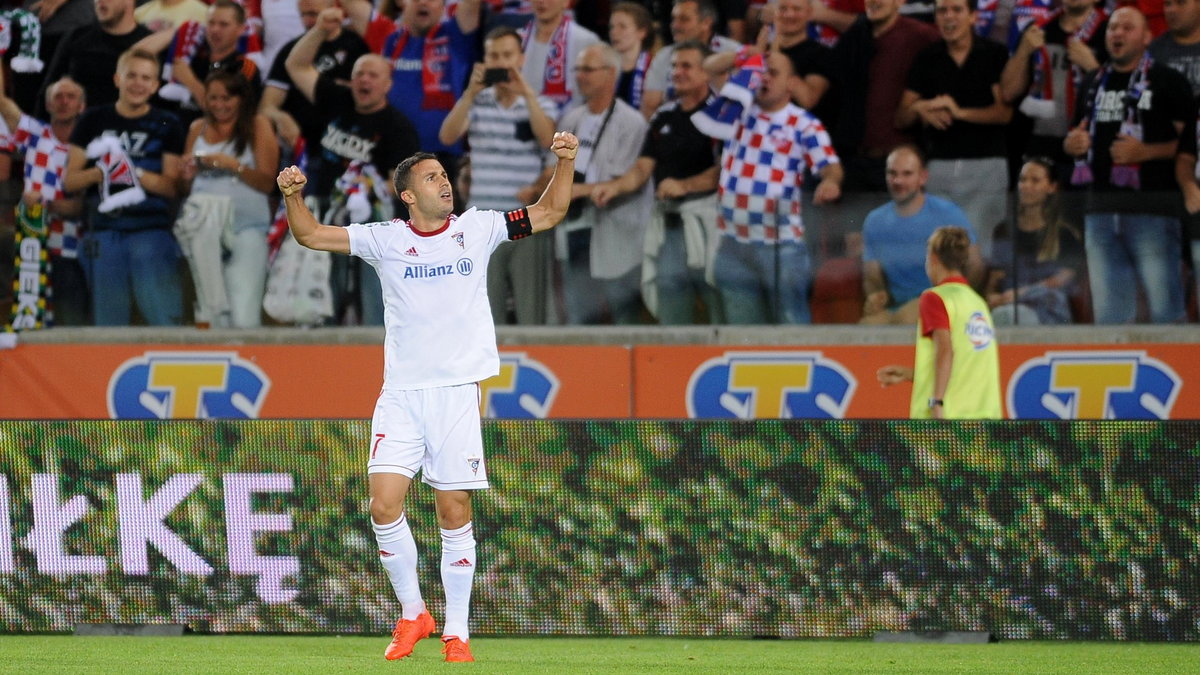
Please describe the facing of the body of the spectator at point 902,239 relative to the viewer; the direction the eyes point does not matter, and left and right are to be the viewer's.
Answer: facing the viewer

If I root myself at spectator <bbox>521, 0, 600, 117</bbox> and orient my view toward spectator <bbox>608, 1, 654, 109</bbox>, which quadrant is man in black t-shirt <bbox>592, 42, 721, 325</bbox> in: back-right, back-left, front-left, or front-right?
front-right

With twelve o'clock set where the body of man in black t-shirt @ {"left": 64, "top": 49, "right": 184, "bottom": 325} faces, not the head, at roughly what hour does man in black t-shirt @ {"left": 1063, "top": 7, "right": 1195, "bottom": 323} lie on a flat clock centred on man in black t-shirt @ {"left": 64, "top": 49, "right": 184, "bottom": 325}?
man in black t-shirt @ {"left": 1063, "top": 7, "right": 1195, "bottom": 323} is roughly at 10 o'clock from man in black t-shirt @ {"left": 64, "top": 49, "right": 184, "bottom": 325}.

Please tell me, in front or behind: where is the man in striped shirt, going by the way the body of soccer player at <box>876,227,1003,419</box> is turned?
in front

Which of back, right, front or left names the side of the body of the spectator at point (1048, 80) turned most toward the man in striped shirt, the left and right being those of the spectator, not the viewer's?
right

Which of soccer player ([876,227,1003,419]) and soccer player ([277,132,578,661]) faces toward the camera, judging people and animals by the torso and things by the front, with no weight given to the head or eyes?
soccer player ([277,132,578,661])

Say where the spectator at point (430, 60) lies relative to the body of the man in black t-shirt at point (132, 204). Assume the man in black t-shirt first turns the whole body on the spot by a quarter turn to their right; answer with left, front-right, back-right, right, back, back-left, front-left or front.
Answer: back

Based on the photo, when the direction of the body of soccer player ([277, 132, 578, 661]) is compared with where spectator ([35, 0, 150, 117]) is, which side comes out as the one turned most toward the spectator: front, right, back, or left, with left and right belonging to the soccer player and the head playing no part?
back

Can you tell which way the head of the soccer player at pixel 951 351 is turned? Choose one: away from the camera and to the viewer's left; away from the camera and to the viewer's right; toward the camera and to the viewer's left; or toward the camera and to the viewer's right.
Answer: away from the camera and to the viewer's left

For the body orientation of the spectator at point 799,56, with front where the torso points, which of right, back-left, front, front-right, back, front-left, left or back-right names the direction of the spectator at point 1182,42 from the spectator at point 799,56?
back-left

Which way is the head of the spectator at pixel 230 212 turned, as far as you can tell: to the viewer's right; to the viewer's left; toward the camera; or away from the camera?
toward the camera

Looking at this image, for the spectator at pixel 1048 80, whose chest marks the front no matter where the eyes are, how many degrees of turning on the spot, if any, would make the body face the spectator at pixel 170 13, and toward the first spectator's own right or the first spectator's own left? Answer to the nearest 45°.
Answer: approximately 90° to the first spectator's own right

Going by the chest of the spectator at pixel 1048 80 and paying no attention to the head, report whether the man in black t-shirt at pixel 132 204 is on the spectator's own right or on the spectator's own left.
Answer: on the spectator's own right

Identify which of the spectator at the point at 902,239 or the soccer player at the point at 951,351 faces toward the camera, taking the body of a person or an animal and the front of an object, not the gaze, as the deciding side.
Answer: the spectator

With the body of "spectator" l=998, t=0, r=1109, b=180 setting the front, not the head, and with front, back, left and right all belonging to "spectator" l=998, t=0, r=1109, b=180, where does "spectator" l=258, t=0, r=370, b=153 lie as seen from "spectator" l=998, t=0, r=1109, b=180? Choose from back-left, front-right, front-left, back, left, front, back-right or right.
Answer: right

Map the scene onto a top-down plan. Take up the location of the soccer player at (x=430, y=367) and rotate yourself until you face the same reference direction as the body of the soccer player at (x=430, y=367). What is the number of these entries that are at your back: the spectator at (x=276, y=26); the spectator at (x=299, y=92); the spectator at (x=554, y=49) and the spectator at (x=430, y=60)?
4

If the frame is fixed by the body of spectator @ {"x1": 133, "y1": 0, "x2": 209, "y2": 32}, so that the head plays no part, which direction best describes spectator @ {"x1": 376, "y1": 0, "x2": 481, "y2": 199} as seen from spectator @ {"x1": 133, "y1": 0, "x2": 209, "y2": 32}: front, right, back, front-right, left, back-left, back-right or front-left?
front-left

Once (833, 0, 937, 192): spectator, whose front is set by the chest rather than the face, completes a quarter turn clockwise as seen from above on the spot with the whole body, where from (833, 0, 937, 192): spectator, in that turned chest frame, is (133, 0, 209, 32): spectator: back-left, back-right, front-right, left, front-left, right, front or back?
front-left

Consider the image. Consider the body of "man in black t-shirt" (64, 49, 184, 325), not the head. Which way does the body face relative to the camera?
toward the camera

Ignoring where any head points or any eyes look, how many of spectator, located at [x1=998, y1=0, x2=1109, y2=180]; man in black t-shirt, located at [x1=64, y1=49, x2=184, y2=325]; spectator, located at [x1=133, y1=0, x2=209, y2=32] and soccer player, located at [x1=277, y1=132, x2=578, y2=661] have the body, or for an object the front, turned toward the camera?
4
